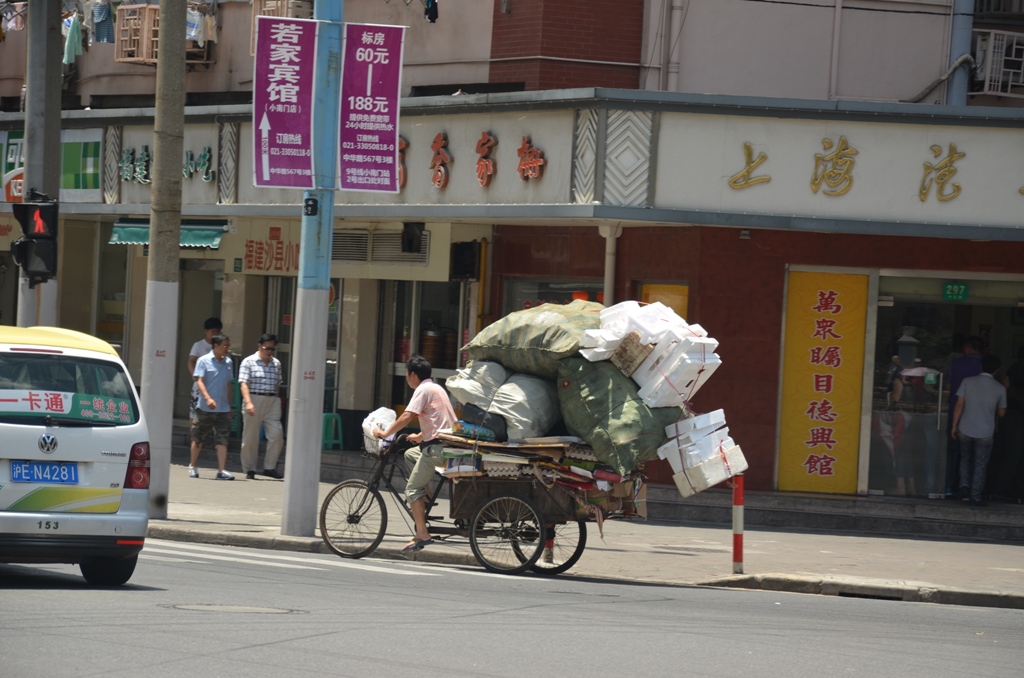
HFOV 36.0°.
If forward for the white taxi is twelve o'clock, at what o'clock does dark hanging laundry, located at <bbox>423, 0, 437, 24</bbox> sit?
The dark hanging laundry is roughly at 1 o'clock from the white taxi.

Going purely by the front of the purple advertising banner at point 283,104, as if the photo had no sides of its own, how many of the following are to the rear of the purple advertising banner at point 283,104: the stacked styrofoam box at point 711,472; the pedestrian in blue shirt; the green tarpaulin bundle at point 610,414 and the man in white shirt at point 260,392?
2

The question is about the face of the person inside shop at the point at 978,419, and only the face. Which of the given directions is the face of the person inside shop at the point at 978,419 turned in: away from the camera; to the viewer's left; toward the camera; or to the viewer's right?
away from the camera

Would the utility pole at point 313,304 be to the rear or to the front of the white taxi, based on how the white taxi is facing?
to the front

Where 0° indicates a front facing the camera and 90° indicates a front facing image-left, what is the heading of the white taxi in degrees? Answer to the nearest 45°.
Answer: approximately 180°

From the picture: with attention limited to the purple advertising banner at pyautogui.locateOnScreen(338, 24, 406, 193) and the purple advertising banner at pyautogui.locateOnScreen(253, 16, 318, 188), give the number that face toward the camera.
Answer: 2

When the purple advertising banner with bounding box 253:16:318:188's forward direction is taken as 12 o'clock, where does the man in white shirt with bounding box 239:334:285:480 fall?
The man in white shirt is roughly at 6 o'clock from the purple advertising banner.

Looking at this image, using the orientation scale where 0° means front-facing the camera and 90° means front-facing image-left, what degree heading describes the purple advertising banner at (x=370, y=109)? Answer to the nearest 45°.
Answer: approximately 0°

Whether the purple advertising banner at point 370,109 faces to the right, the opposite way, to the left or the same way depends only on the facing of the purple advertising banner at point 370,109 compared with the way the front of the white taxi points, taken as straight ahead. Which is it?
the opposite way

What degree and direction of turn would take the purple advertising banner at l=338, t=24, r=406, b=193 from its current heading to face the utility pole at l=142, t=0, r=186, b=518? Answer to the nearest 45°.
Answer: approximately 135° to its right

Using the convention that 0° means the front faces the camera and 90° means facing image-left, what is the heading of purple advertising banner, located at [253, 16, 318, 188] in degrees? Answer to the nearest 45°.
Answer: approximately 0°

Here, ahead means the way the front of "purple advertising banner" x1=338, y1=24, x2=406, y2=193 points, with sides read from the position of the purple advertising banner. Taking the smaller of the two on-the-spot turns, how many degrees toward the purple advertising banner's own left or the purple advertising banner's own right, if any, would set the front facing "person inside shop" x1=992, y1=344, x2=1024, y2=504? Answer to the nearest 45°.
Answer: approximately 90° to the purple advertising banner's own left

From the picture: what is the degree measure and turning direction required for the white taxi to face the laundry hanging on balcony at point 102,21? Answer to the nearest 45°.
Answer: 0° — it already faces it

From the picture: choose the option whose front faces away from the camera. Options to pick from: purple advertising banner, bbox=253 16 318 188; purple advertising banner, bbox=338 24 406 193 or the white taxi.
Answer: the white taxi
